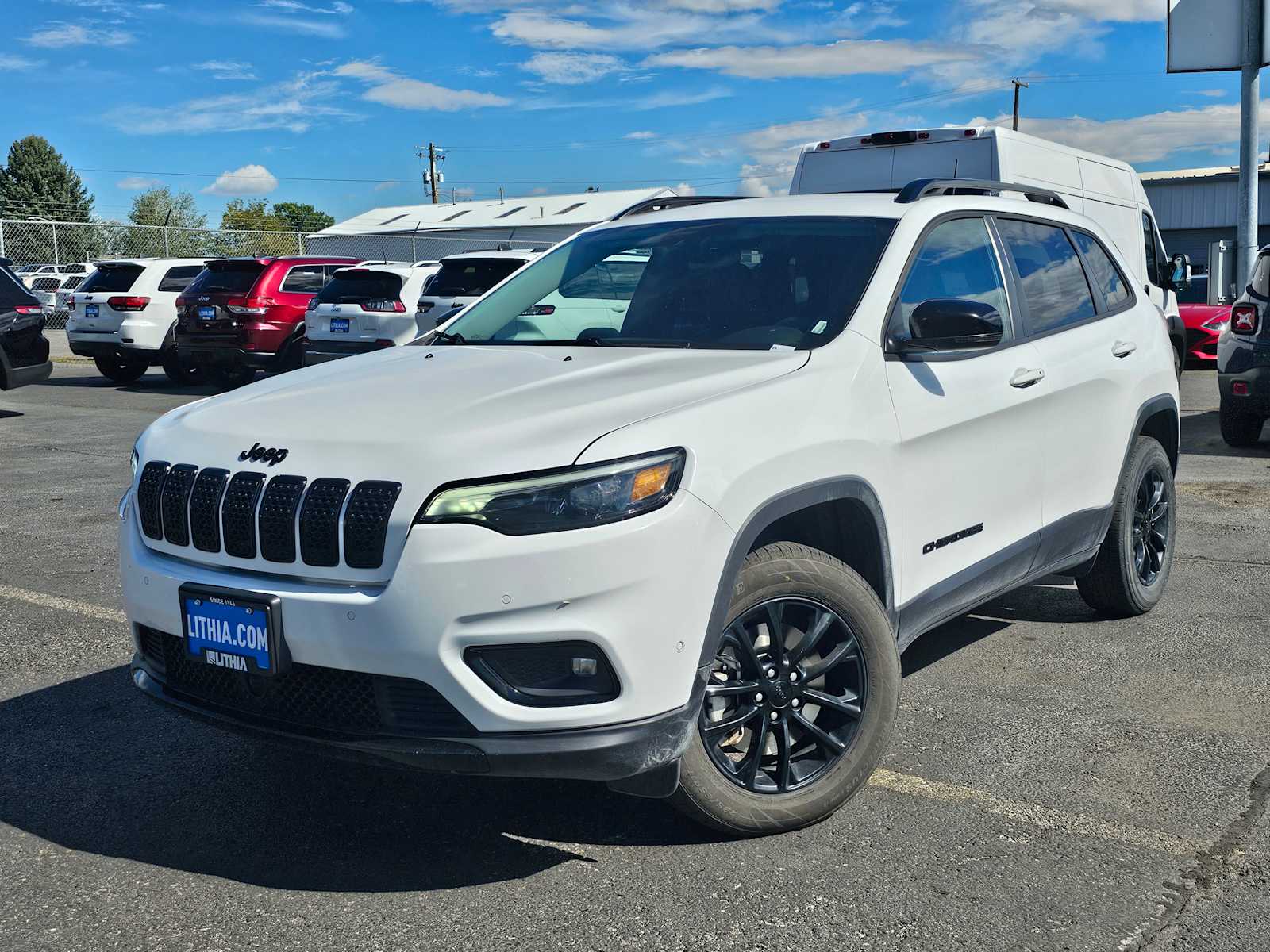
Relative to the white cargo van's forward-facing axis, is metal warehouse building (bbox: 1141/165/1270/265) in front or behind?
in front

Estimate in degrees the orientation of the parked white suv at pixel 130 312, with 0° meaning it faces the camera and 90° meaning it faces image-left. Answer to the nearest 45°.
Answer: approximately 225°

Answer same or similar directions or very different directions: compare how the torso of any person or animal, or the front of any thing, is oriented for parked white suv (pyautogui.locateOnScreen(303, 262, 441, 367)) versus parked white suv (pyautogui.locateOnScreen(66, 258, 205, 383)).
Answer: same or similar directions

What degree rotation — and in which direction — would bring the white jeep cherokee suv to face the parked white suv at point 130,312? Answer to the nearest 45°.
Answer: approximately 90° to its right

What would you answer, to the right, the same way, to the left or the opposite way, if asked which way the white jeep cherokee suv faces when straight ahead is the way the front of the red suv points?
the opposite way

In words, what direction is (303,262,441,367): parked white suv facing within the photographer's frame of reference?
facing away from the viewer and to the right of the viewer

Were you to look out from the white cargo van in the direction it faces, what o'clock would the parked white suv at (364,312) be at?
The parked white suv is roughly at 8 o'clock from the white cargo van.

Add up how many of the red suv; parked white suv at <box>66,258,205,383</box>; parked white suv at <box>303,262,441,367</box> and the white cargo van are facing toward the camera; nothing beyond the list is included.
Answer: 0

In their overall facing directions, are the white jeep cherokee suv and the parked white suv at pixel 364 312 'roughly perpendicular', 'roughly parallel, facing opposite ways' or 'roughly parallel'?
roughly parallel, facing opposite ways

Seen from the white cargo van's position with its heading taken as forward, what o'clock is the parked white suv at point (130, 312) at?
The parked white suv is roughly at 8 o'clock from the white cargo van.

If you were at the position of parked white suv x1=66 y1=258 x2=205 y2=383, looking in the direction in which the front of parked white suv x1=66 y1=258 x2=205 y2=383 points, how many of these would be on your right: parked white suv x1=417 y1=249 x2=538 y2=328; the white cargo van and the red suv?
3

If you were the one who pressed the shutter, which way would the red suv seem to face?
facing away from the viewer and to the right of the viewer

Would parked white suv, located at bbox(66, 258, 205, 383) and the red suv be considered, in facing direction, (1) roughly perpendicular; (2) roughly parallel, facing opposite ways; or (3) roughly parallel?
roughly parallel

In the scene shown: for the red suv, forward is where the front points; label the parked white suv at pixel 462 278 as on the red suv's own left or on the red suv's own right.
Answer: on the red suv's own right
